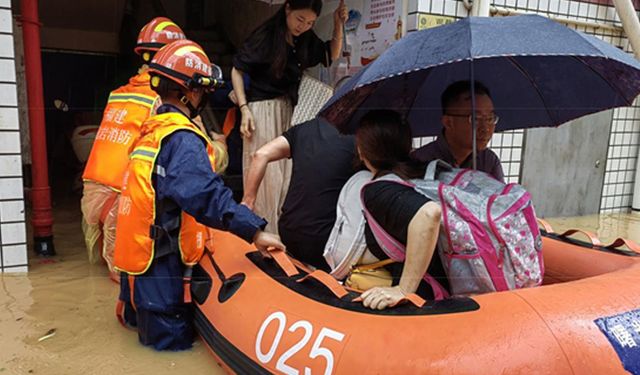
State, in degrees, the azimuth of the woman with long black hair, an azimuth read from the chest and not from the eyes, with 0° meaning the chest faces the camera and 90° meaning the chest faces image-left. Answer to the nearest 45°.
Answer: approximately 315°

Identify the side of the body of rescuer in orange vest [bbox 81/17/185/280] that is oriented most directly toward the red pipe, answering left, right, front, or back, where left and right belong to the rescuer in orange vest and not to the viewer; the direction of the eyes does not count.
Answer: left

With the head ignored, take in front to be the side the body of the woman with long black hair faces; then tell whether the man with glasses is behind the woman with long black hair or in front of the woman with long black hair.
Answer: in front

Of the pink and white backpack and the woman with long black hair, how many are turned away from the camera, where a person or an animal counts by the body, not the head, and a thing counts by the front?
0

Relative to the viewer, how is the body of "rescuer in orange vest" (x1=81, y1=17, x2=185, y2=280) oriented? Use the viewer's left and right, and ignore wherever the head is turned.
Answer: facing away from the viewer and to the right of the viewer

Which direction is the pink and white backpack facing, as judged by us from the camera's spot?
facing the viewer and to the right of the viewer

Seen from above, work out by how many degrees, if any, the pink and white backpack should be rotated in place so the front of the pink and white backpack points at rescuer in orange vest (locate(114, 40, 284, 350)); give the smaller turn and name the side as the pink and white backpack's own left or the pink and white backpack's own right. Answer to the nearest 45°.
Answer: approximately 135° to the pink and white backpack's own right

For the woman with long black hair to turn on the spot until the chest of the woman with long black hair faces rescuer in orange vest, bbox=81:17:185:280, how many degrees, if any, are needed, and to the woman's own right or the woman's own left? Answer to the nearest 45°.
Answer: approximately 90° to the woman's own right
